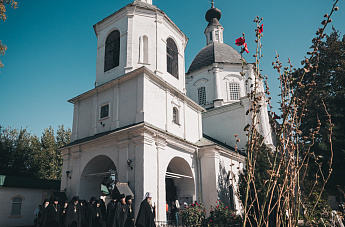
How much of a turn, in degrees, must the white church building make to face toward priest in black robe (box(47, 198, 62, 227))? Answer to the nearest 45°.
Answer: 0° — it already faces them

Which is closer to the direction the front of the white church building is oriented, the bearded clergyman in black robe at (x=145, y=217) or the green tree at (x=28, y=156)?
the bearded clergyman in black robe

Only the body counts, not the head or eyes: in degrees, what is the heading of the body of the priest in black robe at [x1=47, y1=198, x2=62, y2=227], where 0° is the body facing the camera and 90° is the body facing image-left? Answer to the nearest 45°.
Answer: approximately 315°

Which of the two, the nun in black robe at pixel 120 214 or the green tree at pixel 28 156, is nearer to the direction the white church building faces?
the nun in black robe

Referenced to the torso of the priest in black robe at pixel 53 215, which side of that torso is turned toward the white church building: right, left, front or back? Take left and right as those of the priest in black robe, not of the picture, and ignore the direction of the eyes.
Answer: left

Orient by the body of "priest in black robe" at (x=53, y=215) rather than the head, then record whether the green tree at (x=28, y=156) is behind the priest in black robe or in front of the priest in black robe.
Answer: behind

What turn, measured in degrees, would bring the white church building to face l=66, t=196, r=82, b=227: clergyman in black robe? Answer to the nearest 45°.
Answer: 0° — it already faces them

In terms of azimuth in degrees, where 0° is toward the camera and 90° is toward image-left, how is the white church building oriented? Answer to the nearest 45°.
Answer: approximately 45°
